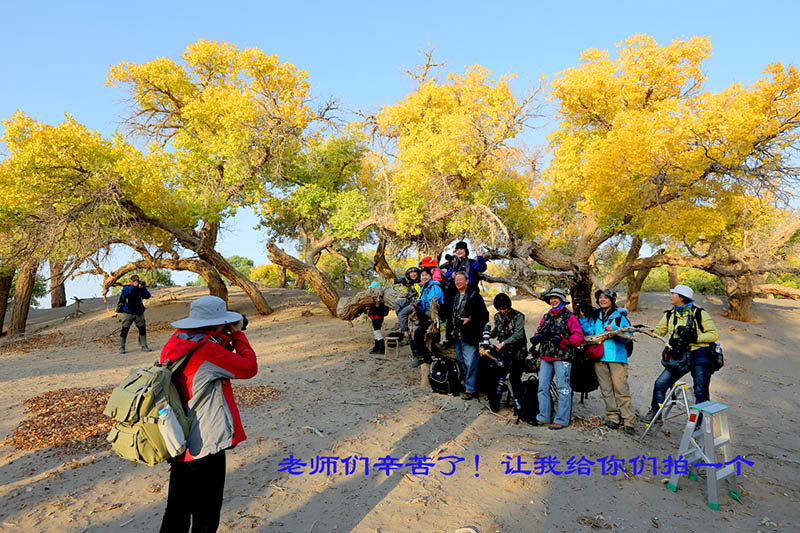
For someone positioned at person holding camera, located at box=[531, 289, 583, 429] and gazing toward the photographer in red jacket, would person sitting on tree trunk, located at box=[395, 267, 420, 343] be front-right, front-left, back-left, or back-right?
back-right

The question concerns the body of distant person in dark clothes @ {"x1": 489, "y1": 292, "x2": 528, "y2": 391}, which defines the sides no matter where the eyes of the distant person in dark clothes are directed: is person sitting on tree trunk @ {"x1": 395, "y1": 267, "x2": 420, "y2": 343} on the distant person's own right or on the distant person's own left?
on the distant person's own right

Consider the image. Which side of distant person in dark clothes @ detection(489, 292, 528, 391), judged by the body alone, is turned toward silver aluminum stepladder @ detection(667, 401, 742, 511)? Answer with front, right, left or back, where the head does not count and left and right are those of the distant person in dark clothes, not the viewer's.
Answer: left

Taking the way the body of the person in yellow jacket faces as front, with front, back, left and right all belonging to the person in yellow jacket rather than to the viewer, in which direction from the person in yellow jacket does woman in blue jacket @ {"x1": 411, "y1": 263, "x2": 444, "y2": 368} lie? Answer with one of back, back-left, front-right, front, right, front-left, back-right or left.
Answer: front-right

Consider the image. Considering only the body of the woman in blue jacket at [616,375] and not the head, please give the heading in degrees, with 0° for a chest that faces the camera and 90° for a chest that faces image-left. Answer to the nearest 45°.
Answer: approximately 45°

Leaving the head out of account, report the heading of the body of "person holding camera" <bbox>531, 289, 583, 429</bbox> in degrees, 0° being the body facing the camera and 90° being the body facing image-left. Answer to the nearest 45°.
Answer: approximately 45°

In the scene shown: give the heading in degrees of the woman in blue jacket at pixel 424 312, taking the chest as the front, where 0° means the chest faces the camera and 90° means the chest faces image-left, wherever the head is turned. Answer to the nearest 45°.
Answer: approximately 45°

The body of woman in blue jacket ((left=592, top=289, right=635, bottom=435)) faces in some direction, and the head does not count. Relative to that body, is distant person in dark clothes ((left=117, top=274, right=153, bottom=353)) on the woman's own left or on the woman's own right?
on the woman's own right

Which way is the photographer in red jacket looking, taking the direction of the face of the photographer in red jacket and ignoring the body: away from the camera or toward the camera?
away from the camera
